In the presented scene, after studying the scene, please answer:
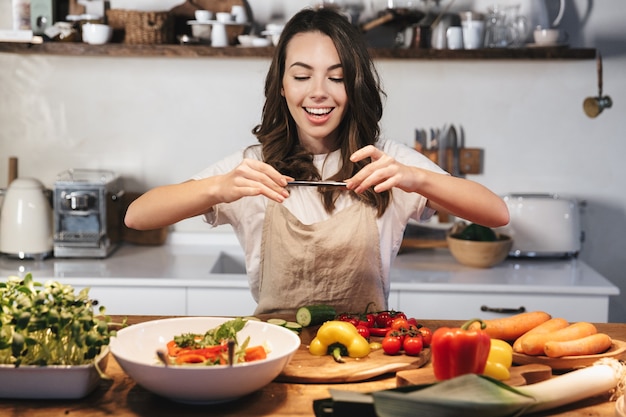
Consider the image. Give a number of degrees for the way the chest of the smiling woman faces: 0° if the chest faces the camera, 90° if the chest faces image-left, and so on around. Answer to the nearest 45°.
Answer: approximately 0°

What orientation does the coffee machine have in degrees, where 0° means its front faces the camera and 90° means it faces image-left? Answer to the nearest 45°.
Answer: approximately 0°
